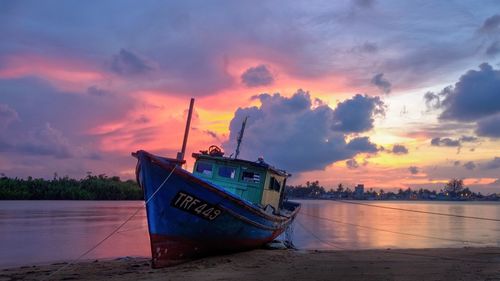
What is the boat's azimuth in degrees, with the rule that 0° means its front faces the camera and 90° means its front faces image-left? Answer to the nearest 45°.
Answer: approximately 45°
